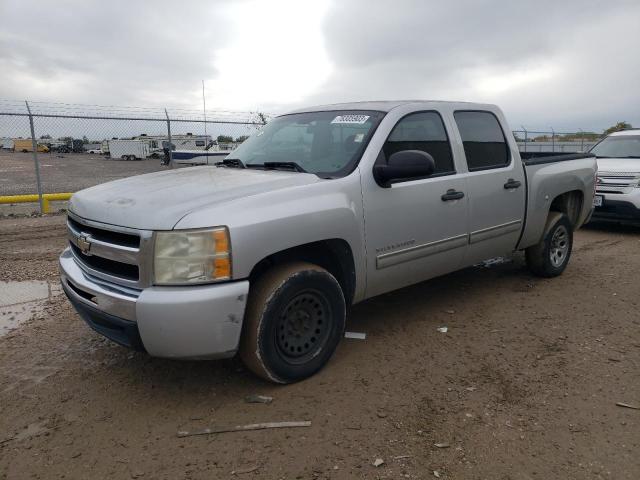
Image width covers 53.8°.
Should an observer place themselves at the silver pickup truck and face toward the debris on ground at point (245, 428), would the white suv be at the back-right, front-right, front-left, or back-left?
back-left

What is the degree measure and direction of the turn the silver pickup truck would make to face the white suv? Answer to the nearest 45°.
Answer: approximately 180°

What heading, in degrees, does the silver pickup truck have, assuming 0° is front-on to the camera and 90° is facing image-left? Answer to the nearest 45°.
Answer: approximately 45°

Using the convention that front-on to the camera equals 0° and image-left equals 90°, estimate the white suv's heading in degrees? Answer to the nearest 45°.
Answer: approximately 45°
